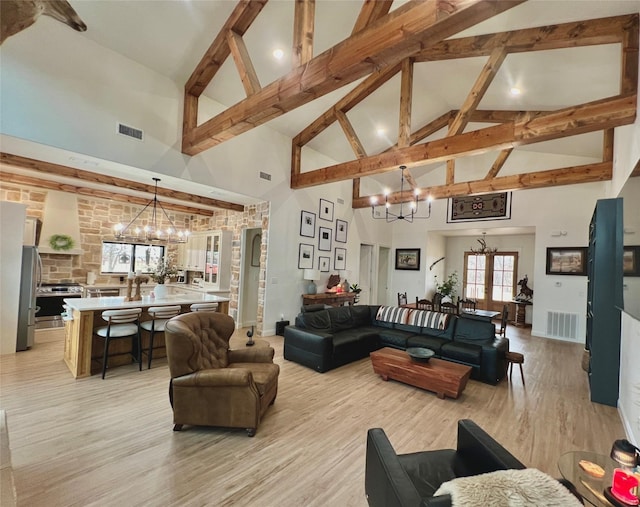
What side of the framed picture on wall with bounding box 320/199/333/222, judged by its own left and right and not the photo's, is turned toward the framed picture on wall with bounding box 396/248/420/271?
left

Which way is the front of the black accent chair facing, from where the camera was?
facing away from the viewer and to the left of the viewer

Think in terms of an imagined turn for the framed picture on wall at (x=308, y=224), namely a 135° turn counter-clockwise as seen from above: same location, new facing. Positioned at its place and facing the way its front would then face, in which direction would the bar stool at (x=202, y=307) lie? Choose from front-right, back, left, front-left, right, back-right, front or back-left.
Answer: back-left

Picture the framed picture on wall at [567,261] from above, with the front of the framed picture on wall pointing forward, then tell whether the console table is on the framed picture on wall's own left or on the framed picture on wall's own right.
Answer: on the framed picture on wall's own right

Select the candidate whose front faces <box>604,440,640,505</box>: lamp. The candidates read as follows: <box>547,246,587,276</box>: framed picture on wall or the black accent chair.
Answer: the framed picture on wall

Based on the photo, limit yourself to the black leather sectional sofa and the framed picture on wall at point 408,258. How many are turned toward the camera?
2

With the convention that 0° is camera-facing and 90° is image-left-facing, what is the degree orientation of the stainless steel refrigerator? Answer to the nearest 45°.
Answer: approximately 315°

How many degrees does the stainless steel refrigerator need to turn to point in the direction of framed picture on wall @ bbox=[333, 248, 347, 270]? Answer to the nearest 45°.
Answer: approximately 45° to its left
